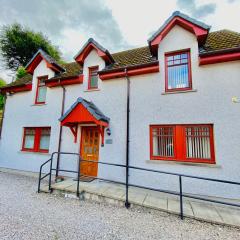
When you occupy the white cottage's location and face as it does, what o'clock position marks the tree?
The tree is roughly at 3 o'clock from the white cottage.

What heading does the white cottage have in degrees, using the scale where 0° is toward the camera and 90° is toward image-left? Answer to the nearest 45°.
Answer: approximately 45°
